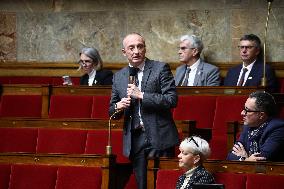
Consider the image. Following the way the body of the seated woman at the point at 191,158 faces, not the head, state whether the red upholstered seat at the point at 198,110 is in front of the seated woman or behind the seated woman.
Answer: behind

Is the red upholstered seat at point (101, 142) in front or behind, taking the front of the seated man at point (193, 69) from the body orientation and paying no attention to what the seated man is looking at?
in front

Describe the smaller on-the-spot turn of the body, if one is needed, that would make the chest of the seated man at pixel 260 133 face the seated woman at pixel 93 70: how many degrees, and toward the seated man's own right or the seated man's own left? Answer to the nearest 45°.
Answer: approximately 90° to the seated man's own right

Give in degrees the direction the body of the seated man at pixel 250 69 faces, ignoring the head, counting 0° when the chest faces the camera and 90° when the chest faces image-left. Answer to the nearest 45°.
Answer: approximately 45°

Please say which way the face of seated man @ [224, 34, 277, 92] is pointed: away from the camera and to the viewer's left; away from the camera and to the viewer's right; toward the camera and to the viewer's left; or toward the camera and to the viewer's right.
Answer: toward the camera and to the viewer's left

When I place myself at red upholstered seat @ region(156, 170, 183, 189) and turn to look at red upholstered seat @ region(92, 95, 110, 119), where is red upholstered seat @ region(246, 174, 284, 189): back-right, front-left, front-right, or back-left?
back-right

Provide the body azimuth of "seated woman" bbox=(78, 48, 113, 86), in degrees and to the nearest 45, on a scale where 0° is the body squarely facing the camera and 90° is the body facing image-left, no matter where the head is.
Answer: approximately 45°

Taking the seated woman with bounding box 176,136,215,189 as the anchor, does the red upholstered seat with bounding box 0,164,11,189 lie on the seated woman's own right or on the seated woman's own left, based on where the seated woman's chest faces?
on the seated woman's own right

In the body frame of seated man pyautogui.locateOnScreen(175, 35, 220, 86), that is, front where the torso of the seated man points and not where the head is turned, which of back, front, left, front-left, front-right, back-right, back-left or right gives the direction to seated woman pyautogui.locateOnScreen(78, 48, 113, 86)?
front-right

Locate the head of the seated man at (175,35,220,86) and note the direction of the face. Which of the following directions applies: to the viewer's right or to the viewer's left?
to the viewer's left

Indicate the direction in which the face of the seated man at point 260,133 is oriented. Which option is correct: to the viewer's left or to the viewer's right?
to the viewer's left
